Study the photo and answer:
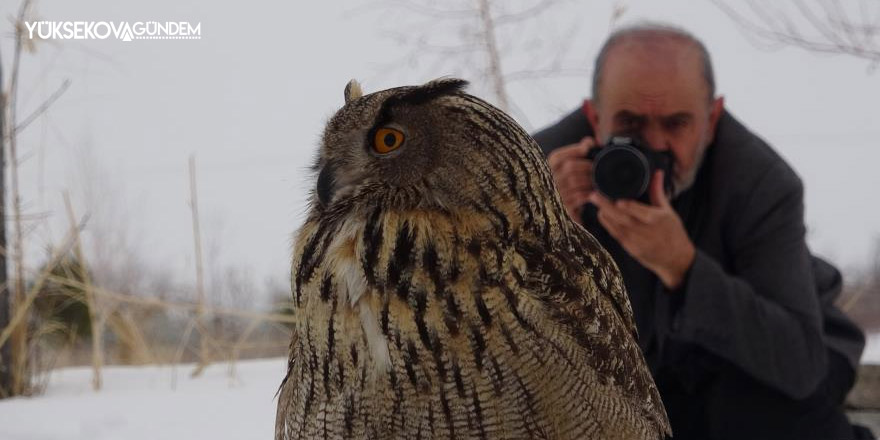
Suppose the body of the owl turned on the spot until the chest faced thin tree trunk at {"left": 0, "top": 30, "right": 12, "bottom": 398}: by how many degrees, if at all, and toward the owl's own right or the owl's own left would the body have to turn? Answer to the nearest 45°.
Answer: approximately 90° to the owl's own right

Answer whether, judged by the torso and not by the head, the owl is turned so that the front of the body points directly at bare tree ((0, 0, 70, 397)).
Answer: no

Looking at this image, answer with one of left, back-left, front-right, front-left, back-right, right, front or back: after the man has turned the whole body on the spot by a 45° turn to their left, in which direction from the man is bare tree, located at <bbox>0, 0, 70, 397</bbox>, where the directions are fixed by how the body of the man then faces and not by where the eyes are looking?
right

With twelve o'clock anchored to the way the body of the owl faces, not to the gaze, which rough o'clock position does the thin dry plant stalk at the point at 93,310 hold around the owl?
The thin dry plant stalk is roughly at 3 o'clock from the owl.

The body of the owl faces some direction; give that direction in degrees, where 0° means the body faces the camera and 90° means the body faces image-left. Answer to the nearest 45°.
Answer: approximately 45°

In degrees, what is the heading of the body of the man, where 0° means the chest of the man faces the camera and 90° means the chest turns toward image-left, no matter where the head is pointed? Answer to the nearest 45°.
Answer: approximately 45°
